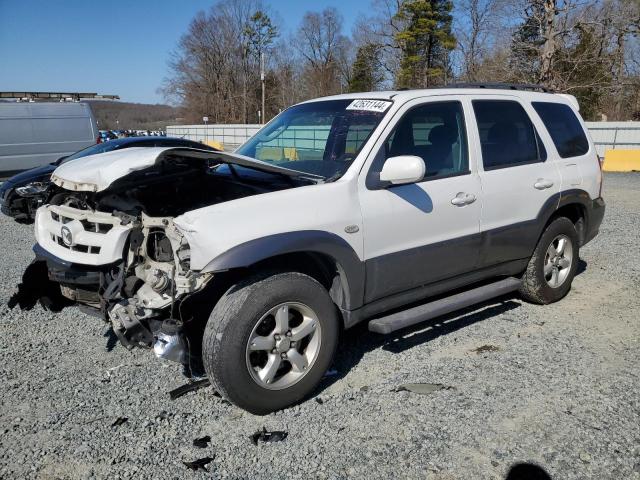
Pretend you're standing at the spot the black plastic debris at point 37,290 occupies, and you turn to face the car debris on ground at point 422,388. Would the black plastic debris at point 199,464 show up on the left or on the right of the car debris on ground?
right

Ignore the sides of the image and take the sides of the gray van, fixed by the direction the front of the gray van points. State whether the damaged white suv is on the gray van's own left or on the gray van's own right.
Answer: on the gray van's own left

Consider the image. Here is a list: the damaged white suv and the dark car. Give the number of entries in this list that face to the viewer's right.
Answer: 0

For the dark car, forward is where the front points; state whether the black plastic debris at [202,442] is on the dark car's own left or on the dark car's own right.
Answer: on the dark car's own left

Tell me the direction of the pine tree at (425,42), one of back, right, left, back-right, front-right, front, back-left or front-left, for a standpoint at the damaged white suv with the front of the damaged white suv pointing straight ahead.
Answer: back-right

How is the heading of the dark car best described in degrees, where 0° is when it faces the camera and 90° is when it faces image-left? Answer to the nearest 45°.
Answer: approximately 45°

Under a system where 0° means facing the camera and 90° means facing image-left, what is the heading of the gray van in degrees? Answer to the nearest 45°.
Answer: approximately 90°

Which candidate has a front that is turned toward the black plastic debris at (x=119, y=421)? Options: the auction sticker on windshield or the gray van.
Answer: the auction sticker on windshield

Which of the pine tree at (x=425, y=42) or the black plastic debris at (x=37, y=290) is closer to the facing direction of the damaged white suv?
the black plastic debris
